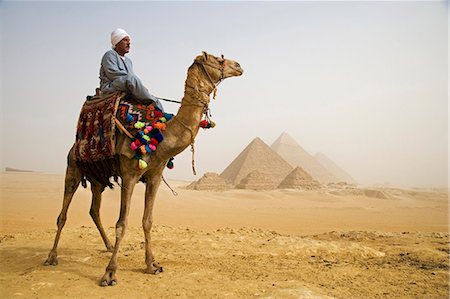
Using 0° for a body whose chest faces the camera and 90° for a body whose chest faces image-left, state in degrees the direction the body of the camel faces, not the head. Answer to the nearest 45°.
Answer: approximately 315°

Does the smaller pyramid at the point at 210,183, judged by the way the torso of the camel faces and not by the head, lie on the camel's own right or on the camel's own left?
on the camel's own left
